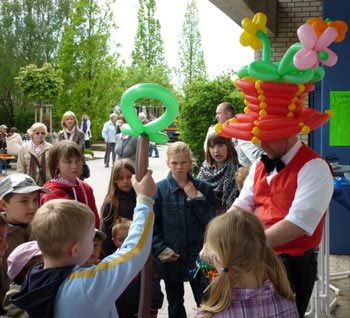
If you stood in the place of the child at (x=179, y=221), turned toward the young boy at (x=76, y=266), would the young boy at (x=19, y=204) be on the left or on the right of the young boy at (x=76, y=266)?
right

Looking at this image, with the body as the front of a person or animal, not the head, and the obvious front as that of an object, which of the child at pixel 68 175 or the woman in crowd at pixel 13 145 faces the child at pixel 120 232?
the child at pixel 68 175

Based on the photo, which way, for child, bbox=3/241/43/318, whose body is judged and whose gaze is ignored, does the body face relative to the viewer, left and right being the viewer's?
facing to the right of the viewer

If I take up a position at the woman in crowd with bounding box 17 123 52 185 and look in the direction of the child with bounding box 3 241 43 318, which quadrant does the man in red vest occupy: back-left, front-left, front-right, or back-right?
front-left

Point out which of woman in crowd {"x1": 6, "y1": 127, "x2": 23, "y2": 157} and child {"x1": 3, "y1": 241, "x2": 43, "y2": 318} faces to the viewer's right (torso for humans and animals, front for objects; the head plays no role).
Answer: the child

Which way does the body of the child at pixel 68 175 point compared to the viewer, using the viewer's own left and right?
facing the viewer and to the right of the viewer

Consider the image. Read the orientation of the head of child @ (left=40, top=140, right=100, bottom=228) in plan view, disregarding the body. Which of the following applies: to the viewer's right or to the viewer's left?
to the viewer's right

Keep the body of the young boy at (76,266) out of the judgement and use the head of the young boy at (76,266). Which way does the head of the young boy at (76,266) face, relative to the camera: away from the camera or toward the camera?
away from the camera

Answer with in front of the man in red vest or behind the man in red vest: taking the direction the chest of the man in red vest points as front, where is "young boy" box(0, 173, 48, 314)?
in front

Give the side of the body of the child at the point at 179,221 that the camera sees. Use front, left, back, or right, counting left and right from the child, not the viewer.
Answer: front

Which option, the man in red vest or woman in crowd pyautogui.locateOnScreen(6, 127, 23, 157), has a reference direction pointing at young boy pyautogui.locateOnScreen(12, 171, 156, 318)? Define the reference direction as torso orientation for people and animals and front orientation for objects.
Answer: the man in red vest

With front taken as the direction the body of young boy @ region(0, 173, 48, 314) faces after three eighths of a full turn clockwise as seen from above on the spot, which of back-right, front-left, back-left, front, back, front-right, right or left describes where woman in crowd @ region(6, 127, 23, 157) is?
right

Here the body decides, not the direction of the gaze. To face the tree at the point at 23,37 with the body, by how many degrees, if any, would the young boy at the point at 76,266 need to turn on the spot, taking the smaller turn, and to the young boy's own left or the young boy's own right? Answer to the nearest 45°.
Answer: approximately 45° to the young boy's own left
